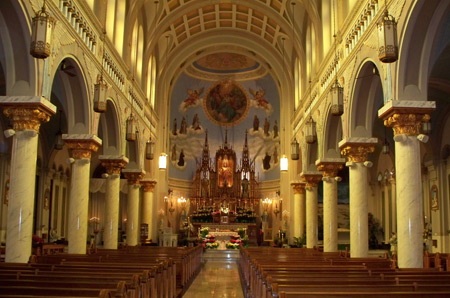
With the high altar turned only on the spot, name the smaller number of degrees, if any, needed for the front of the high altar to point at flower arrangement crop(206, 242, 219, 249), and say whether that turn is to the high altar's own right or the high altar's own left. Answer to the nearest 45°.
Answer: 0° — it already faces it

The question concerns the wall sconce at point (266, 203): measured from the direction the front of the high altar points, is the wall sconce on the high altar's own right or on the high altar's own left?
on the high altar's own left

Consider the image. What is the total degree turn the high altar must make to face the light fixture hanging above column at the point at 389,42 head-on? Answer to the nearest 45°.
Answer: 0° — it already faces it

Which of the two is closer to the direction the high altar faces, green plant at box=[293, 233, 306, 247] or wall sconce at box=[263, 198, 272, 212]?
the green plant

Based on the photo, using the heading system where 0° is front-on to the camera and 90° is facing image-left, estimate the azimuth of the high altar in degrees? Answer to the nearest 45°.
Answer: approximately 0°
